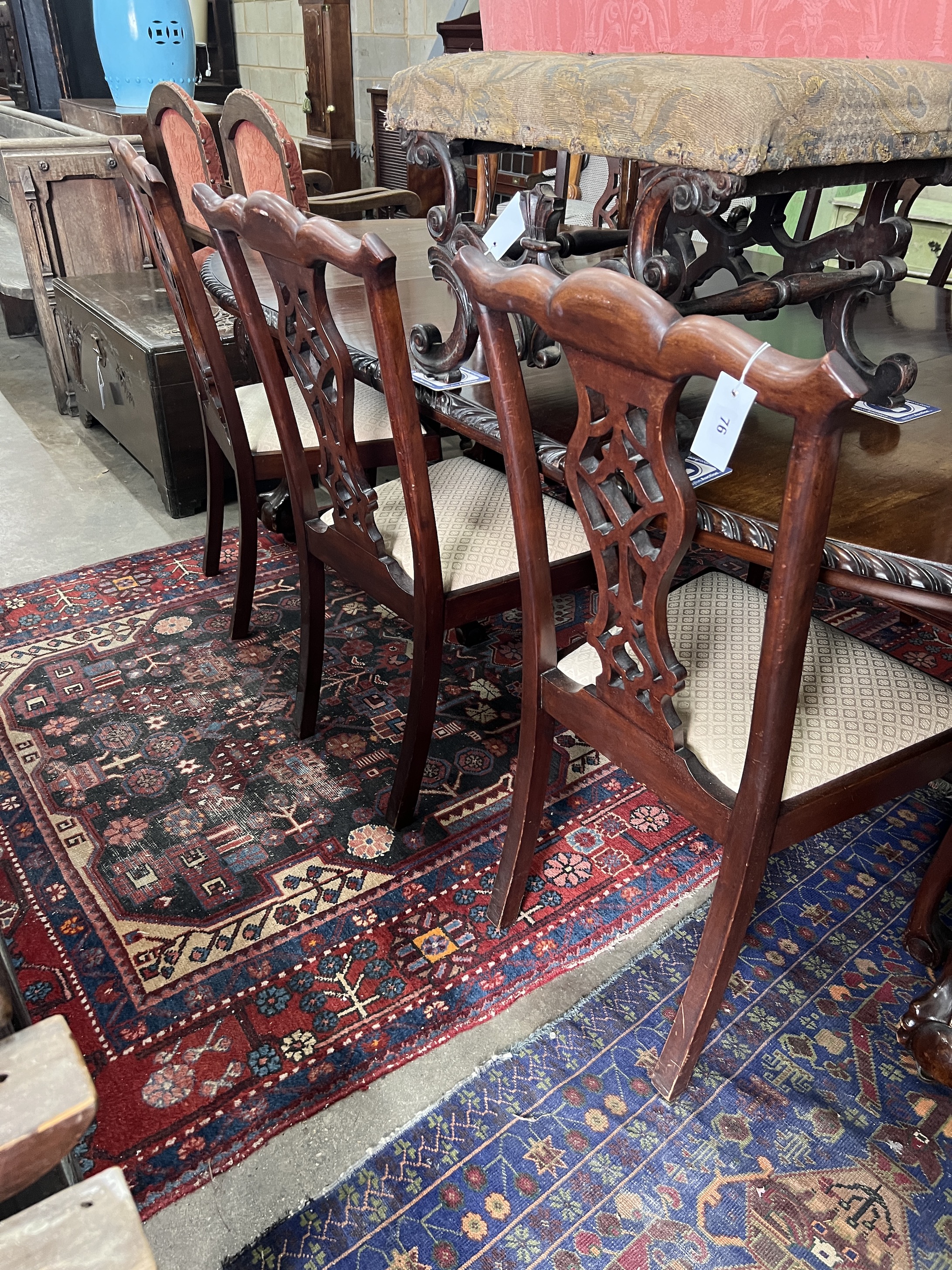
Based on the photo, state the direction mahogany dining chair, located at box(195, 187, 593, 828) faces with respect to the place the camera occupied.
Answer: facing away from the viewer and to the right of the viewer

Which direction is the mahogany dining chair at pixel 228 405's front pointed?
to the viewer's right

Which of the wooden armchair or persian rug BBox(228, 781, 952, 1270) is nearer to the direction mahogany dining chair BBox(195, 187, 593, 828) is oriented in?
the wooden armchair

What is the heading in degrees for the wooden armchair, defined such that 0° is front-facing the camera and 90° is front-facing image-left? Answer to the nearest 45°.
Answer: approximately 225°

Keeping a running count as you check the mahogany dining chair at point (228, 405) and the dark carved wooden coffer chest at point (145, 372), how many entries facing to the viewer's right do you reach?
1

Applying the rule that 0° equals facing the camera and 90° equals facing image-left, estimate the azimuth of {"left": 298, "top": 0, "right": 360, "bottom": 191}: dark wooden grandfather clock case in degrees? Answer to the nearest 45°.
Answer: approximately 45°

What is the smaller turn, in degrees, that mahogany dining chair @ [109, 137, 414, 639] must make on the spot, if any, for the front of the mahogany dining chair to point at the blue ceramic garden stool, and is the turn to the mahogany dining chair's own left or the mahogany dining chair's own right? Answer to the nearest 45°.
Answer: approximately 90° to the mahogany dining chair's own left

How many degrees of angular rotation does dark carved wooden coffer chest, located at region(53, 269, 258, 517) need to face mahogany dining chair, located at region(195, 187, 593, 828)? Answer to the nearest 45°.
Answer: approximately 45° to its left

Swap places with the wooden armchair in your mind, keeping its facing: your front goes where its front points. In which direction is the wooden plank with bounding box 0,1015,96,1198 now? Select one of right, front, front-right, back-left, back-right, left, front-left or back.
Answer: back-right

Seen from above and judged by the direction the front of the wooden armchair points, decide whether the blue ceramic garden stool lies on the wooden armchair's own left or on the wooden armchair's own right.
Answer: on the wooden armchair's own left

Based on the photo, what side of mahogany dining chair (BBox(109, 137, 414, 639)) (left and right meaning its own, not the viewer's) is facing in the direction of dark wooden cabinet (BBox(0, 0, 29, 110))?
left

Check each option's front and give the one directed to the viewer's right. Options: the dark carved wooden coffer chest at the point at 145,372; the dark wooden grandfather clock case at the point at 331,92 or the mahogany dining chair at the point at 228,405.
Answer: the mahogany dining chair
